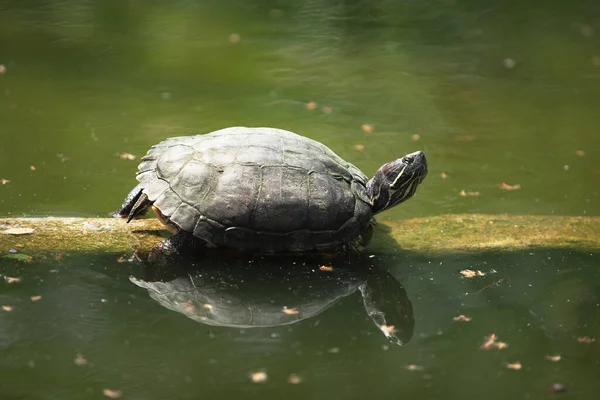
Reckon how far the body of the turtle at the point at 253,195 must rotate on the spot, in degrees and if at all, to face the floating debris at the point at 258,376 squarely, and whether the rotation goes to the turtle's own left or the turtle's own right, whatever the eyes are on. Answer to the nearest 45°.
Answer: approximately 90° to the turtle's own right

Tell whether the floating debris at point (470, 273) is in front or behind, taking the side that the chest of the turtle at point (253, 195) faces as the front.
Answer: in front

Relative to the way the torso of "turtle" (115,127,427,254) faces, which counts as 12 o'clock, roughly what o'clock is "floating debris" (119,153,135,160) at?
The floating debris is roughly at 8 o'clock from the turtle.

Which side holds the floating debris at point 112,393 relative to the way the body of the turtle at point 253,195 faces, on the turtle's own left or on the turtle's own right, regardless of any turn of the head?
on the turtle's own right

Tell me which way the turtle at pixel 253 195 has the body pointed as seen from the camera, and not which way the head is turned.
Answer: to the viewer's right

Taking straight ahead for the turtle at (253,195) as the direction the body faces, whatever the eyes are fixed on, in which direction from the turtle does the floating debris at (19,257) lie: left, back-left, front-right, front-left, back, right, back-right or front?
back

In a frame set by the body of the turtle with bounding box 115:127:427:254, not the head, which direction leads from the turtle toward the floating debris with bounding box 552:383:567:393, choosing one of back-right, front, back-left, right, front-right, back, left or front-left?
front-right

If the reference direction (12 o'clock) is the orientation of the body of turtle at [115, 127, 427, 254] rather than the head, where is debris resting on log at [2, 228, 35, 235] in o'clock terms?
The debris resting on log is roughly at 6 o'clock from the turtle.

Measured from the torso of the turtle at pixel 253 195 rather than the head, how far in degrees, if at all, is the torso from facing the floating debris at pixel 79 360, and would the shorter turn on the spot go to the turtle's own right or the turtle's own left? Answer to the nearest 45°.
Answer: approximately 135° to the turtle's own right

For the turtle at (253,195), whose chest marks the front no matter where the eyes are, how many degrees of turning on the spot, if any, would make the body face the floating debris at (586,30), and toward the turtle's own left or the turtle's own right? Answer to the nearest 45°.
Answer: approximately 45° to the turtle's own left

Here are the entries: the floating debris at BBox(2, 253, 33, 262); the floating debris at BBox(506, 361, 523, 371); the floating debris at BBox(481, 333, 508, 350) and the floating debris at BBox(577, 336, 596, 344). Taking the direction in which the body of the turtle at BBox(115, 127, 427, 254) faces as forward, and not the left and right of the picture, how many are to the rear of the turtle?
1

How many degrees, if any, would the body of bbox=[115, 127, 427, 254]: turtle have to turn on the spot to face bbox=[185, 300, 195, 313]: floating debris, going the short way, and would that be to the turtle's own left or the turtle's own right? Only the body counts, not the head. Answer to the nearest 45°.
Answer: approximately 135° to the turtle's own right
